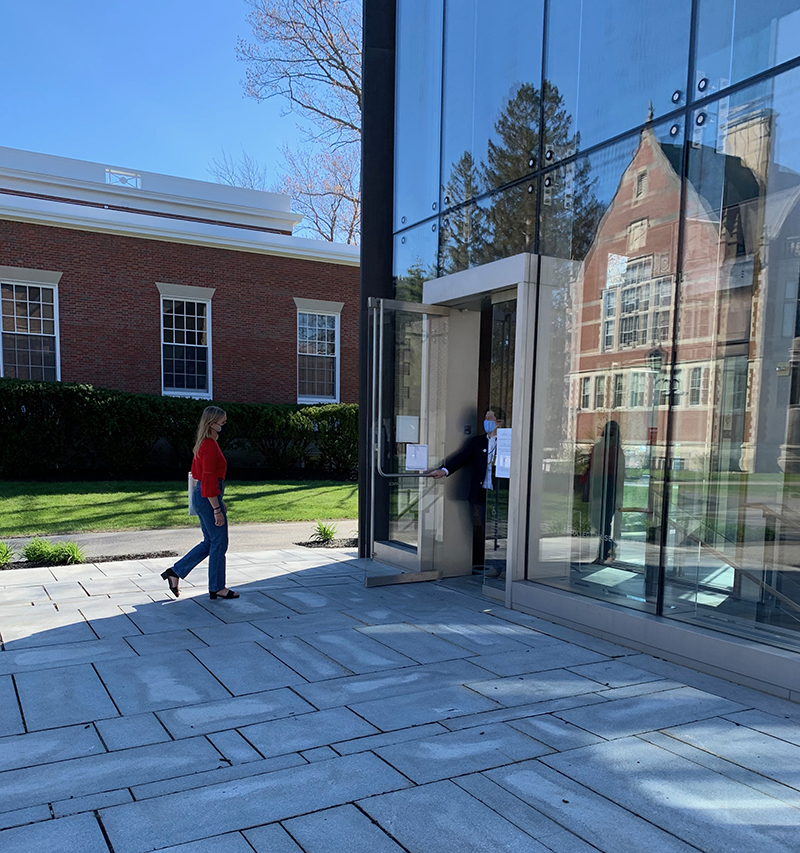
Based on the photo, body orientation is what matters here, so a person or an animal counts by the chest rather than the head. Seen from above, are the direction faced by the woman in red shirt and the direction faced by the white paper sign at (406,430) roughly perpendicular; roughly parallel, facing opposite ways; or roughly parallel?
roughly perpendicular

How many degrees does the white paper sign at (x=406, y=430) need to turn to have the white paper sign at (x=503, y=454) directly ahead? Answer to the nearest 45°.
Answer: approximately 45° to its left

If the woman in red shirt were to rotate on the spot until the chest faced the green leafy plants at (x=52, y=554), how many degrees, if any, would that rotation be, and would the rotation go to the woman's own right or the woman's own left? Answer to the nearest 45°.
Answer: approximately 135° to the woman's own left

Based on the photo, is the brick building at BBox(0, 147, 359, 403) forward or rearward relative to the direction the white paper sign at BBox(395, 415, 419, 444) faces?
rearward

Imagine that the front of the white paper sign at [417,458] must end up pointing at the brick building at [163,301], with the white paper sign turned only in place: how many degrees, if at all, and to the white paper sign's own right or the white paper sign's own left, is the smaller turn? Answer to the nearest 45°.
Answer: approximately 135° to the white paper sign's own right

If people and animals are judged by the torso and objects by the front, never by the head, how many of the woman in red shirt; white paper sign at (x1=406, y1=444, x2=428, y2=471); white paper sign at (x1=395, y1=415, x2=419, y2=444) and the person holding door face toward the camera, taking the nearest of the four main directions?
3

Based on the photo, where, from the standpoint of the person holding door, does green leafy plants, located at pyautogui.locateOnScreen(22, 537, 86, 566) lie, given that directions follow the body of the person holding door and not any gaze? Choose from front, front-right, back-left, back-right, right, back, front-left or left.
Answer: right

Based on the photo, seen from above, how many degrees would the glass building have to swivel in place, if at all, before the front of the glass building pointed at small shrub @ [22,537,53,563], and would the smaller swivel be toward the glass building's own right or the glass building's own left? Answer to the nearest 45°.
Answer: approximately 45° to the glass building's own right

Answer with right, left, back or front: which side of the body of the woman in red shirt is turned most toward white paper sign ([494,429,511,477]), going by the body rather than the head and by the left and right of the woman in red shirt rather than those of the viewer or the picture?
front

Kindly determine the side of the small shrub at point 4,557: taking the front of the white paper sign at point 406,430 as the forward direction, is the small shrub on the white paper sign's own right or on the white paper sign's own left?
on the white paper sign's own right

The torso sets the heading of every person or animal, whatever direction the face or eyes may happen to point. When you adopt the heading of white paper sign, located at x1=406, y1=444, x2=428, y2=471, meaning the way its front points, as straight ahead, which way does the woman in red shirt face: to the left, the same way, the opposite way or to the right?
to the left

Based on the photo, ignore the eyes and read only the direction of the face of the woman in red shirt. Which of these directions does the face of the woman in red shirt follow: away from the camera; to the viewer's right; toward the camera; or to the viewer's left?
to the viewer's right

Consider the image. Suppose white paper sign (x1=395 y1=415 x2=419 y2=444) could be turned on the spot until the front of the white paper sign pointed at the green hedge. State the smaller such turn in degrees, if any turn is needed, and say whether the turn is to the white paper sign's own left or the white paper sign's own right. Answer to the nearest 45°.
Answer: approximately 135° to the white paper sign's own right

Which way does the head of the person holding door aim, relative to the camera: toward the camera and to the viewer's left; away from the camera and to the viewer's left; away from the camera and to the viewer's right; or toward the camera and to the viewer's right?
toward the camera and to the viewer's left

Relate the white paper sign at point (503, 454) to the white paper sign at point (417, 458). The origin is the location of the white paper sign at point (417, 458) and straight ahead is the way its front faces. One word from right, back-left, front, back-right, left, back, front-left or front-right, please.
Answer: front-left

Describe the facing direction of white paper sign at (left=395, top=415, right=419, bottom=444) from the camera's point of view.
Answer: facing the viewer

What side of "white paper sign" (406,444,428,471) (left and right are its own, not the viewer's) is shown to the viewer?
front
